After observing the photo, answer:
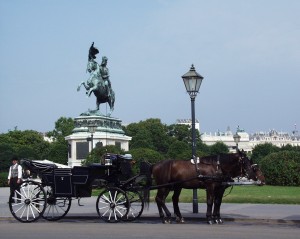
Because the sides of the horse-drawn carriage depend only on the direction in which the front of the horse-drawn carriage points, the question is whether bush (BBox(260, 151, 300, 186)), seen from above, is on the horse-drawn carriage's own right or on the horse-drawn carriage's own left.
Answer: on the horse-drawn carriage's own left

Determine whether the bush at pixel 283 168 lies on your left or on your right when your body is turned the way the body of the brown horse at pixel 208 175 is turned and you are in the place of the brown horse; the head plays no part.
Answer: on your left

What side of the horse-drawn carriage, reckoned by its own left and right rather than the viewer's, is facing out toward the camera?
right

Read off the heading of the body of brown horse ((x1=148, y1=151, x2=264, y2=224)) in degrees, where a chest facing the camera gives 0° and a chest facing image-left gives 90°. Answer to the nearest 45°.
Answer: approximately 270°
